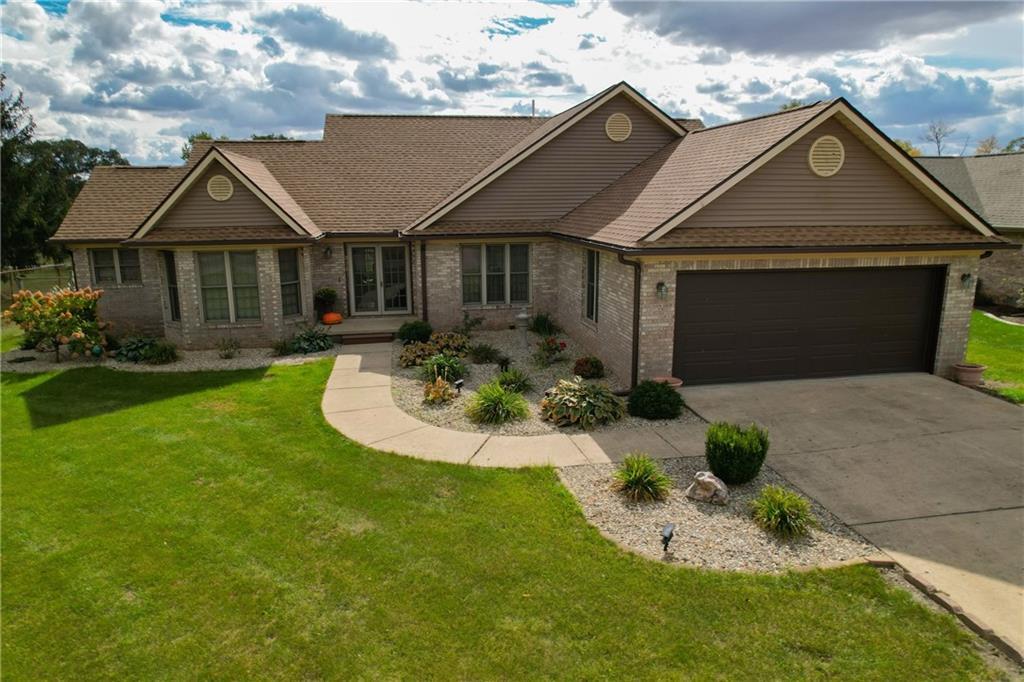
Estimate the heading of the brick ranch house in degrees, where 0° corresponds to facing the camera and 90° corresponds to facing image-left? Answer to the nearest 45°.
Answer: approximately 0°

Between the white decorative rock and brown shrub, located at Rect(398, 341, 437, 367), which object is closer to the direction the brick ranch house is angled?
the white decorative rock

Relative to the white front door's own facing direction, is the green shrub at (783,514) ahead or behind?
ahead

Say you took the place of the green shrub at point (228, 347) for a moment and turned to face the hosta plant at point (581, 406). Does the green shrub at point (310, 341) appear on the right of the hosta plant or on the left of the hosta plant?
left

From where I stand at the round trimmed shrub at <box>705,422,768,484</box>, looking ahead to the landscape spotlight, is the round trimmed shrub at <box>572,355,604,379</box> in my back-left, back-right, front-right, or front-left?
back-right

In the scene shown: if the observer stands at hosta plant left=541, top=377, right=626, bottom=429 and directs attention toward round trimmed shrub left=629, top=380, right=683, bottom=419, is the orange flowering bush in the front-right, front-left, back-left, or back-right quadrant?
back-left

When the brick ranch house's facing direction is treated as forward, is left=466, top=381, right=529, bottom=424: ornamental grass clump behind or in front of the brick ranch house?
in front

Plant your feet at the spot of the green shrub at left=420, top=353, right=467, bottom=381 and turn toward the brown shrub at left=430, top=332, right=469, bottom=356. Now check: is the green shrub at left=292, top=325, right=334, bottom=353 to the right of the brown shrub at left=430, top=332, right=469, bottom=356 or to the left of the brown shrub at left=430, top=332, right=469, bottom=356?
left

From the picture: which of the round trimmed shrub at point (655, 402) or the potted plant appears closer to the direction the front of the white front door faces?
the round trimmed shrub

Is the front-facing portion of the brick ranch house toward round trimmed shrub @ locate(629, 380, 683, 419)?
yes

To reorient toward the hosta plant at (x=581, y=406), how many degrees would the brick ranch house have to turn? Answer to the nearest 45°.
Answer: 0° — it already faces it

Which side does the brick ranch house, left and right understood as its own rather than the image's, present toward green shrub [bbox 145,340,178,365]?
right

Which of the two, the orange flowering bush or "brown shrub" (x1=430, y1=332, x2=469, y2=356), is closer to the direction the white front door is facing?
the brown shrub
